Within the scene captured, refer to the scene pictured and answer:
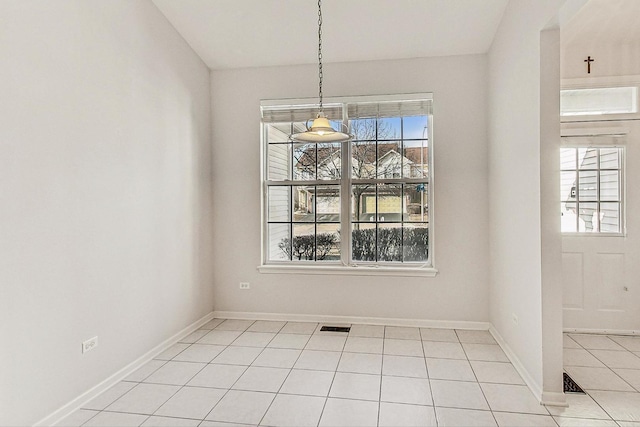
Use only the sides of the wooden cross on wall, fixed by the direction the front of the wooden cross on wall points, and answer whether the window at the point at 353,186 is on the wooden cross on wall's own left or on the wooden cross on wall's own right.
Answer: on the wooden cross on wall's own right

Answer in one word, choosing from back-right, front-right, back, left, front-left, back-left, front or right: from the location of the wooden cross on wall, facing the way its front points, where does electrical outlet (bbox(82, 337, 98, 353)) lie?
front-right

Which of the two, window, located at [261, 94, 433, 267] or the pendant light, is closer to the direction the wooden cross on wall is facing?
the pendant light

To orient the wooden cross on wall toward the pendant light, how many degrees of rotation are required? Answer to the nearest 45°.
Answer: approximately 45° to its right

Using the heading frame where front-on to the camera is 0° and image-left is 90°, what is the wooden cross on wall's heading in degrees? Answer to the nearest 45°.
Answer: approximately 0°
